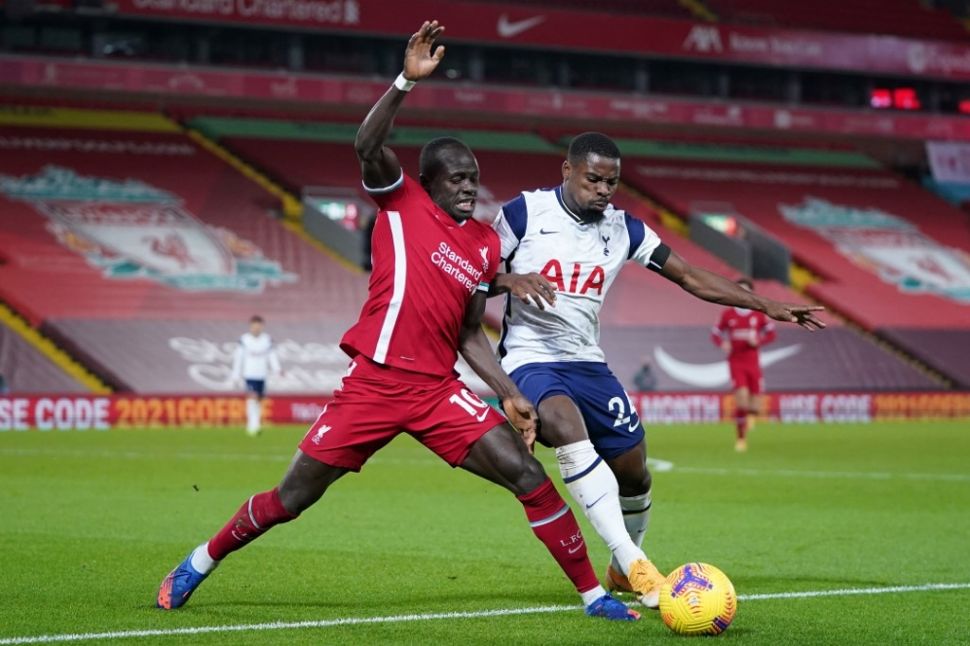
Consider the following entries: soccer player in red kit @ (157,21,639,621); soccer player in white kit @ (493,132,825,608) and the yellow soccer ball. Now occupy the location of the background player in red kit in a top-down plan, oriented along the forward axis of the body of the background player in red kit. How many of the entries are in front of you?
3

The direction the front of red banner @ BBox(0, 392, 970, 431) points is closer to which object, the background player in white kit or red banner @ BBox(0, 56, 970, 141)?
the background player in white kit

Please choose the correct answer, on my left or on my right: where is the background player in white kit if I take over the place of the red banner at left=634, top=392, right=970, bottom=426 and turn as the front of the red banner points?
on my right

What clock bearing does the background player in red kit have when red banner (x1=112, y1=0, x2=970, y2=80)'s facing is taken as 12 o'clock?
The background player in red kit is roughly at 12 o'clock from the red banner.

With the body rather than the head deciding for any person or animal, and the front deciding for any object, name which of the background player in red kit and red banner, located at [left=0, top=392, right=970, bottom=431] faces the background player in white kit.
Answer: the red banner

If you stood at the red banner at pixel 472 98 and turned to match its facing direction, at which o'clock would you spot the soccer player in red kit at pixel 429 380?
The soccer player in red kit is roughly at 12 o'clock from the red banner.

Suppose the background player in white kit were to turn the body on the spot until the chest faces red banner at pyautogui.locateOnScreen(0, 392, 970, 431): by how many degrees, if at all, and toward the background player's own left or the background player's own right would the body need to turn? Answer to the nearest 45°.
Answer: approximately 180°

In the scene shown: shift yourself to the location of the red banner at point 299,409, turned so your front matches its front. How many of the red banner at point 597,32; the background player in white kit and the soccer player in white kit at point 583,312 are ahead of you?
2

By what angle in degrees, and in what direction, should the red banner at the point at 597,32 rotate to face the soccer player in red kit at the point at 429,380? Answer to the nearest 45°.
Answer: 0° — it already faces them

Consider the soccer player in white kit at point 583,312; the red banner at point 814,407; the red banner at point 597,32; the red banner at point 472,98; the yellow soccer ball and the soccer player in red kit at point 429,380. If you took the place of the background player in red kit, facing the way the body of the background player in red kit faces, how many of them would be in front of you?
3

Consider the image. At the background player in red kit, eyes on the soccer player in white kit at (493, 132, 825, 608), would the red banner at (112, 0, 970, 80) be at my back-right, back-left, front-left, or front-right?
back-right

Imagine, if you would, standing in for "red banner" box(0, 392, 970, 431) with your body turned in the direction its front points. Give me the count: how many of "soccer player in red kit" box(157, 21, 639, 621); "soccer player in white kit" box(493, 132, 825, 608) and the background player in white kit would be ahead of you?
3

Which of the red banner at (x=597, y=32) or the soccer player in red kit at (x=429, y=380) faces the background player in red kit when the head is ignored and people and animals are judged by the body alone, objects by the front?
the red banner

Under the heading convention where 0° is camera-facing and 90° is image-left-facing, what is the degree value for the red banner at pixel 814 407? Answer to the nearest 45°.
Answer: approximately 0°

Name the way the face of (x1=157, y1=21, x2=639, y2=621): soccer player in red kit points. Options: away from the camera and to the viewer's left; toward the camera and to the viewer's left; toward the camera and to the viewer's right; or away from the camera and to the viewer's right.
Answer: toward the camera and to the viewer's right
